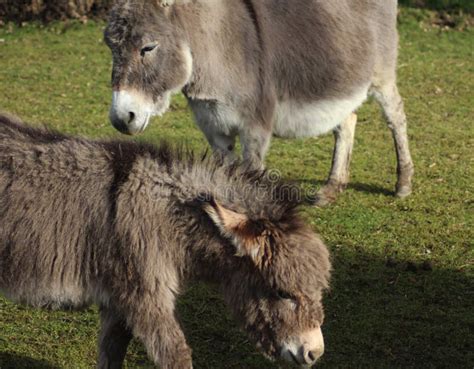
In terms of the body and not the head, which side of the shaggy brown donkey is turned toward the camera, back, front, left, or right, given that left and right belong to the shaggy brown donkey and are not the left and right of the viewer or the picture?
right

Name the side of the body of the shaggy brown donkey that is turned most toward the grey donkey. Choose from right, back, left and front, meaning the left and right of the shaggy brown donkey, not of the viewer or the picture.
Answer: left
